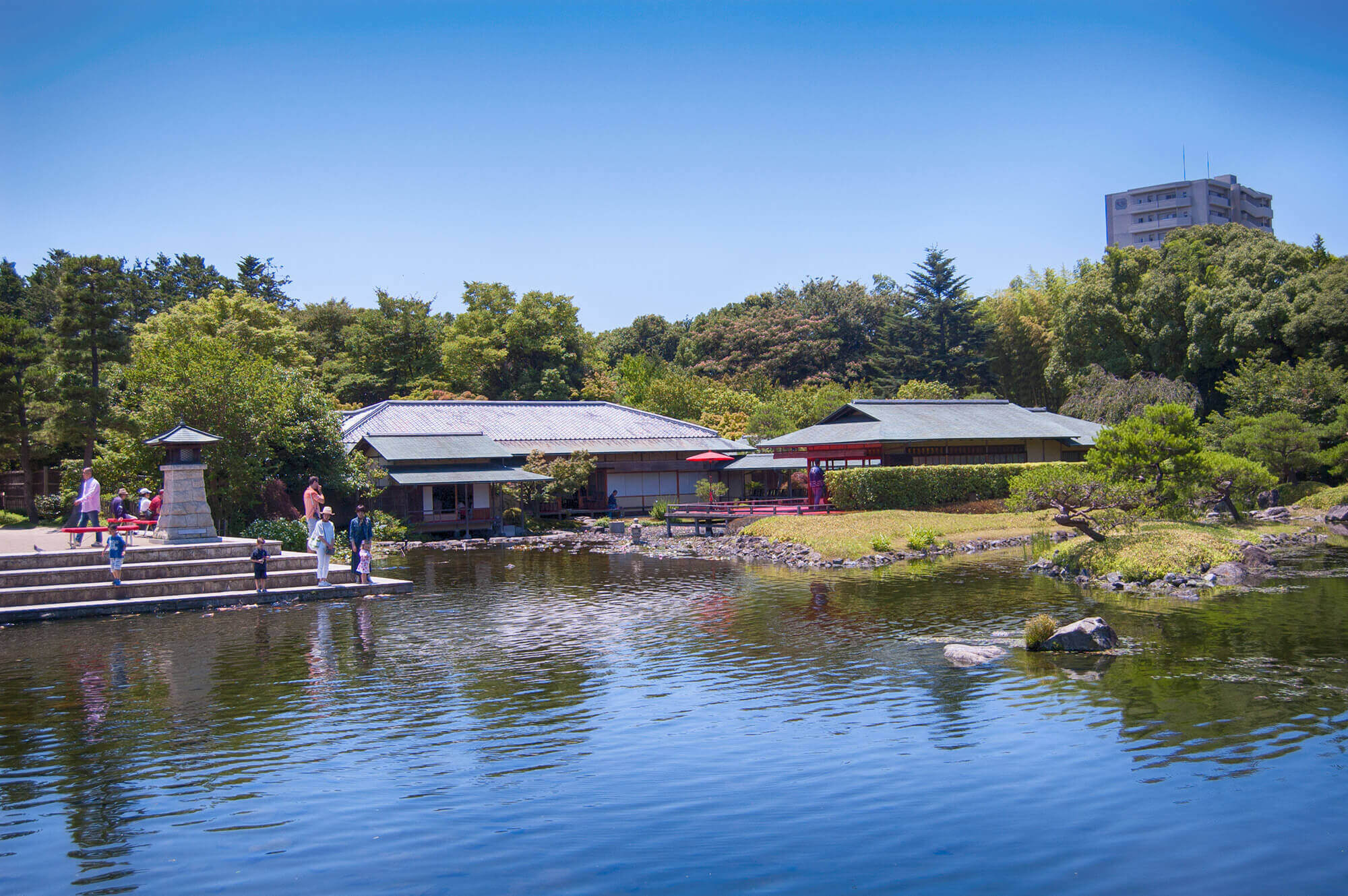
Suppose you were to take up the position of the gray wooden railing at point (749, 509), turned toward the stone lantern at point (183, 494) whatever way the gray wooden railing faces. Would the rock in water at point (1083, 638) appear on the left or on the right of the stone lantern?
left

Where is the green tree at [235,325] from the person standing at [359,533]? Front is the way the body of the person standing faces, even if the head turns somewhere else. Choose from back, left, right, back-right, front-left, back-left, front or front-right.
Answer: back

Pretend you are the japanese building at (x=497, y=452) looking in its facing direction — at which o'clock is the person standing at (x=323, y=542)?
The person standing is roughly at 12 o'clock from the japanese building.

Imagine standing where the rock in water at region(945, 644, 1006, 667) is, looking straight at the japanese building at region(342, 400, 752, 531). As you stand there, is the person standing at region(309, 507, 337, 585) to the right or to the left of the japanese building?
left

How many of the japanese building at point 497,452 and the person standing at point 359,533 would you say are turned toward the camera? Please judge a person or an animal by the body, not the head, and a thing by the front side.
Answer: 2

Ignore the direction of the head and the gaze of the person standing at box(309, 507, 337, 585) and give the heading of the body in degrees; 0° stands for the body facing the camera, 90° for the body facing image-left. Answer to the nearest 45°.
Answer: approximately 315°

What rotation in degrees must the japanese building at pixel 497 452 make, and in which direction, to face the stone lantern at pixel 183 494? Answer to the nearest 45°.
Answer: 0° — it already faces it

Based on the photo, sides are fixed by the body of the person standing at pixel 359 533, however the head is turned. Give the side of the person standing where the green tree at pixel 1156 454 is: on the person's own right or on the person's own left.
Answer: on the person's own left
